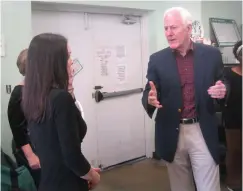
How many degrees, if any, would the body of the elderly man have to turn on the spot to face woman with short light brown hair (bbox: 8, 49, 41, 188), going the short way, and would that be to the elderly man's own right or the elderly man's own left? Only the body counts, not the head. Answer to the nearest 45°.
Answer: approximately 90° to the elderly man's own right

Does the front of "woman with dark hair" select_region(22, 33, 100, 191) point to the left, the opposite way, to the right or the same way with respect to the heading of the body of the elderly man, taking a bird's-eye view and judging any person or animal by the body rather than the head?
the opposite way

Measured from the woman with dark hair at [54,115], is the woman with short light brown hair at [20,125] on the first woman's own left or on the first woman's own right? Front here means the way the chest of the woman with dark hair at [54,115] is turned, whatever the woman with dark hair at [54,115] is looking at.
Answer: on the first woman's own left

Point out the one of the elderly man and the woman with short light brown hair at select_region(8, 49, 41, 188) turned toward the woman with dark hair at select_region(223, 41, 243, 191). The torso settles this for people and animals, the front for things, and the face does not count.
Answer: the woman with short light brown hair at select_region(8, 49, 41, 188)

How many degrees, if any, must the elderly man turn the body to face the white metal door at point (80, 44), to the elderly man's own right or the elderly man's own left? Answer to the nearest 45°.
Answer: approximately 135° to the elderly man's own right

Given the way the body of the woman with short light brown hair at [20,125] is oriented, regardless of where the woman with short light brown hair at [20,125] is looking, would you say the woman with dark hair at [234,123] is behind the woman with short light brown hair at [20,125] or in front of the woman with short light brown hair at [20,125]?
in front

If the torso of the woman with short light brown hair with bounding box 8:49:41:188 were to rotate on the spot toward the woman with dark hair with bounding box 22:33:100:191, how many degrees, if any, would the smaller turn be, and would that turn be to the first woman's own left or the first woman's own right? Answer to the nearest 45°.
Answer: approximately 90° to the first woman's own right

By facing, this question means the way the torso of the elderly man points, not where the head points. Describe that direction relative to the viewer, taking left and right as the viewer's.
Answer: facing the viewer

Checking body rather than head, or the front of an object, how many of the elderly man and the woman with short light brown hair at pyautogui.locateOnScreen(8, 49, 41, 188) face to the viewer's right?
1

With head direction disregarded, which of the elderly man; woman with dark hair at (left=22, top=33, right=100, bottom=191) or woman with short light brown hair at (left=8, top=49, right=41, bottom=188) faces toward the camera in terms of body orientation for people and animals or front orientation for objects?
the elderly man

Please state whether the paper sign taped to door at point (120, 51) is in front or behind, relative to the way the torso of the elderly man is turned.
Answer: behind

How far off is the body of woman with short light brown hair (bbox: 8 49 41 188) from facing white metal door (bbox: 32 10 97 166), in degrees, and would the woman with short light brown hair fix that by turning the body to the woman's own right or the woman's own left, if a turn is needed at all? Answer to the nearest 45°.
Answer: approximately 45° to the woman's own left

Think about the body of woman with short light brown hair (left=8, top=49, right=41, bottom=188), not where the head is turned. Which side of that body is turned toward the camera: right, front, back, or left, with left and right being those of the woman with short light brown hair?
right

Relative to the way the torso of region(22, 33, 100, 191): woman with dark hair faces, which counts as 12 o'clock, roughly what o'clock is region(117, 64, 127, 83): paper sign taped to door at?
The paper sign taped to door is roughly at 11 o'clock from the woman with dark hair.

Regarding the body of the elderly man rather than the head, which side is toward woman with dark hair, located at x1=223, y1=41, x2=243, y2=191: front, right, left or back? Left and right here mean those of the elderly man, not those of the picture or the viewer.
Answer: back

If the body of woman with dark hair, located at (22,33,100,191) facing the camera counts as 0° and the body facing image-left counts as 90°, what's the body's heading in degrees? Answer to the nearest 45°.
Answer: approximately 225°

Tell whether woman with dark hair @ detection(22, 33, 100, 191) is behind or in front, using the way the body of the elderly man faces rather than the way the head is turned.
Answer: in front
